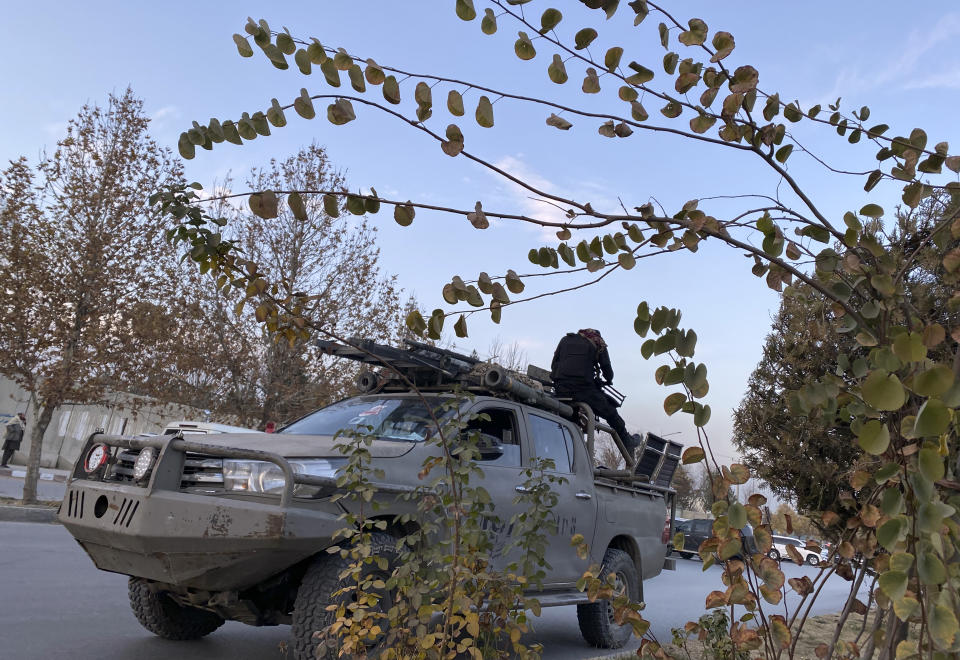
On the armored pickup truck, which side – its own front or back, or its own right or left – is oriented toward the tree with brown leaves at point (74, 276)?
right

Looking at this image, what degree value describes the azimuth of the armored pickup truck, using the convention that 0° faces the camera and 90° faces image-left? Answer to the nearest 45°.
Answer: approximately 45°

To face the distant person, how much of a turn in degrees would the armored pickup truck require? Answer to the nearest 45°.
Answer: approximately 90° to its right
